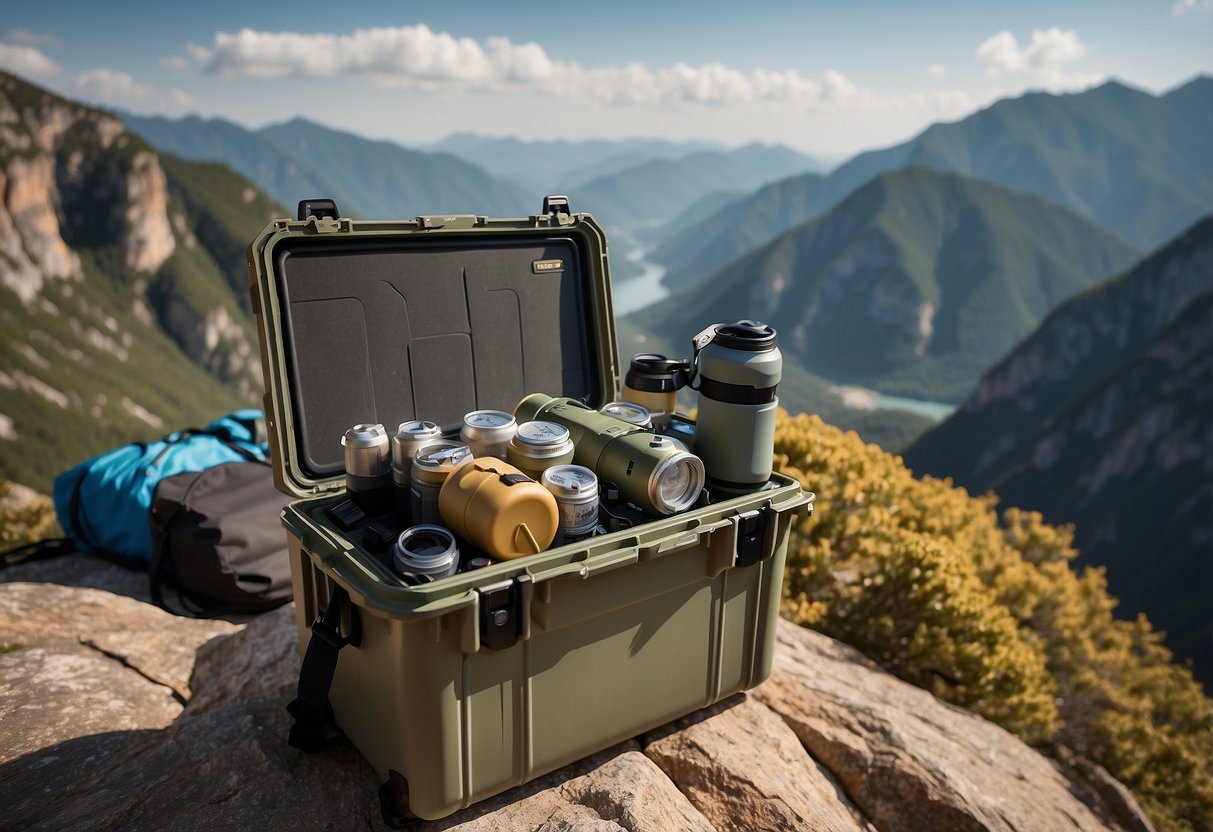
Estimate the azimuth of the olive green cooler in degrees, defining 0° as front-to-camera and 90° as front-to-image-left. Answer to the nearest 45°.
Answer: approximately 315°

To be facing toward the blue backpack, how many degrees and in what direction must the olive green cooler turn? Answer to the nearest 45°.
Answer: approximately 180°
